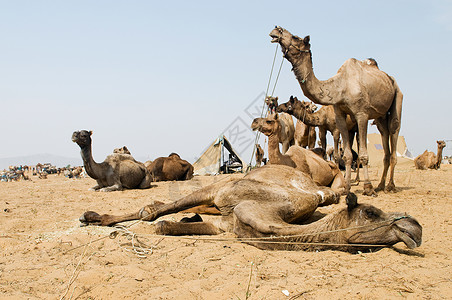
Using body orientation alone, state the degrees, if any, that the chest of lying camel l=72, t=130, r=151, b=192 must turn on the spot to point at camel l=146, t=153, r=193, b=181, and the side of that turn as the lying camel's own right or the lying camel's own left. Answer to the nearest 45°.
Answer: approximately 135° to the lying camel's own right

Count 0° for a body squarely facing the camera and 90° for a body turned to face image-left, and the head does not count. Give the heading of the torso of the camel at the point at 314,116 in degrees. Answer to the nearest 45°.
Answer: approximately 90°

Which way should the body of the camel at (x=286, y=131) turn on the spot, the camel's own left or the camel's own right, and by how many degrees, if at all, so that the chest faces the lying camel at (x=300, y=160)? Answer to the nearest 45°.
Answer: approximately 45° to the camel's own left

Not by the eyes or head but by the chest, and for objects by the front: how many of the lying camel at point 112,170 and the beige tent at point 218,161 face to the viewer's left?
1

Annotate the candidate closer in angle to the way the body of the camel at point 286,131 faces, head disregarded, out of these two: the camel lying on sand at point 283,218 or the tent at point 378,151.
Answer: the camel lying on sand

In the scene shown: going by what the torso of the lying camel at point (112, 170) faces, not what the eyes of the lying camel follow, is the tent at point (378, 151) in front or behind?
behind

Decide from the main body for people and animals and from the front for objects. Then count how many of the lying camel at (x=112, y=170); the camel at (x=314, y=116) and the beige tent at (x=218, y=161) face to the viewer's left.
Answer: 2

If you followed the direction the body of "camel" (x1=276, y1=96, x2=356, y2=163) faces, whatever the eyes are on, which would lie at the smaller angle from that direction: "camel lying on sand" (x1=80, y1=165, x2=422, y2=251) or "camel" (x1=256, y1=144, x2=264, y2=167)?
the camel

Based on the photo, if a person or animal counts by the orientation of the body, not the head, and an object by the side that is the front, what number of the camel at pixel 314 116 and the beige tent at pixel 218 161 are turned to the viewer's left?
1

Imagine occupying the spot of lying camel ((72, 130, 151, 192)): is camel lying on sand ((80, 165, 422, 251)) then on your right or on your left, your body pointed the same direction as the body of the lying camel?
on your left

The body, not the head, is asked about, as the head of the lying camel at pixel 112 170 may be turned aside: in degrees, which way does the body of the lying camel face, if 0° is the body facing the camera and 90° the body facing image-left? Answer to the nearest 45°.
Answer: approximately 90°
